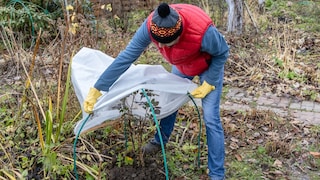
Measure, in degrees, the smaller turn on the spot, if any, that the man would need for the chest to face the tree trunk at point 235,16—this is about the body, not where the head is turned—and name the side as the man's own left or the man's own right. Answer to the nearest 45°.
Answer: approximately 135° to the man's own right

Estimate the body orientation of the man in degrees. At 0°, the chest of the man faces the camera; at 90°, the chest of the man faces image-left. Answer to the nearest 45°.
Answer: approximately 45°
